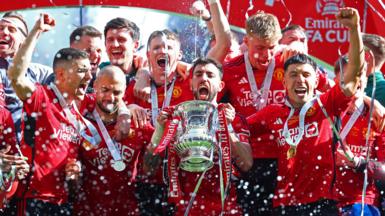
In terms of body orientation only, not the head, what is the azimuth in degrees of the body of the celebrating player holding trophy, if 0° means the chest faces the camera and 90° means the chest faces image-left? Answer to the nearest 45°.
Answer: approximately 0°
